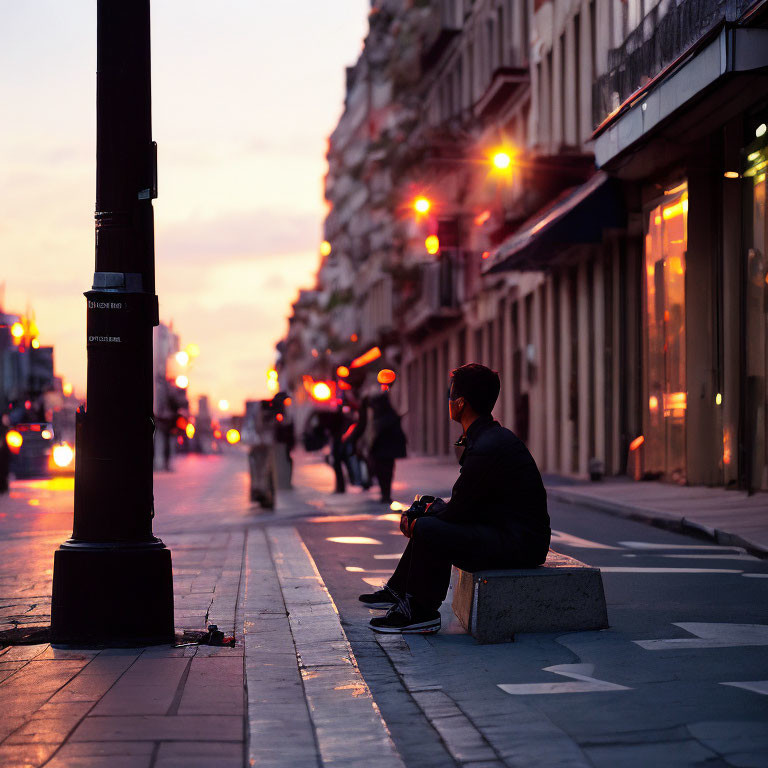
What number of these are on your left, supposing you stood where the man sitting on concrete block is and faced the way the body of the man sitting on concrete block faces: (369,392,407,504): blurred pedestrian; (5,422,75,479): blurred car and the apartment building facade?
0

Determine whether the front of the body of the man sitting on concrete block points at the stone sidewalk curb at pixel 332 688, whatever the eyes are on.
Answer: no

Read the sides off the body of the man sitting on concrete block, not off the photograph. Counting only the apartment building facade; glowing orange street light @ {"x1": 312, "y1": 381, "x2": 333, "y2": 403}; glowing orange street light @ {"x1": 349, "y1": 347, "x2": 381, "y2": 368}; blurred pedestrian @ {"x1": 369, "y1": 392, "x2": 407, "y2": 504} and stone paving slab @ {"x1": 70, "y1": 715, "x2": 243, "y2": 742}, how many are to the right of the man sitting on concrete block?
4

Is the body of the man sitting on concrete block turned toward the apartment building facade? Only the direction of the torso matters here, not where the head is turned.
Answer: no

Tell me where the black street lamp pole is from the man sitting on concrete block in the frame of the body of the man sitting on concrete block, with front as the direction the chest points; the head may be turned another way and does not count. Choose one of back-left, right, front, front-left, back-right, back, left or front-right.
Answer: front

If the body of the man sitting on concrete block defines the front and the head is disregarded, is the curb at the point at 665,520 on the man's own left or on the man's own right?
on the man's own right

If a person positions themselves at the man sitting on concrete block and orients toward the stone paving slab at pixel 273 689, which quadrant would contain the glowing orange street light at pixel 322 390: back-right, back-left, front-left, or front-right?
back-right

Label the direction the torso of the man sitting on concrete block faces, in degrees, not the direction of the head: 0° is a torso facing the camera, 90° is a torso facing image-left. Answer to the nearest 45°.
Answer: approximately 90°

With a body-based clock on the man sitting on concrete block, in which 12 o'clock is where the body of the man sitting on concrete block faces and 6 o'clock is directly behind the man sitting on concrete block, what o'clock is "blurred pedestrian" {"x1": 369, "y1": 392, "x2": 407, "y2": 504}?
The blurred pedestrian is roughly at 3 o'clock from the man sitting on concrete block.

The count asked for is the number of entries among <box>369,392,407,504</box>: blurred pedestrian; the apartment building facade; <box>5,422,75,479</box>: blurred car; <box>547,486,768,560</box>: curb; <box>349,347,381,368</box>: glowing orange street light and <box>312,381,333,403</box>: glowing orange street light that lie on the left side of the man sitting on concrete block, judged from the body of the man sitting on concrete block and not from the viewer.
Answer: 0

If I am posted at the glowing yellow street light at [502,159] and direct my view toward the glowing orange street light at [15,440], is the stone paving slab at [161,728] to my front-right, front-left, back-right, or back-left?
back-left

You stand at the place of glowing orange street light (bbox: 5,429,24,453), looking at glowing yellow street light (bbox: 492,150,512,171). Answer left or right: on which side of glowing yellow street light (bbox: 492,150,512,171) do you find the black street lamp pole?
right

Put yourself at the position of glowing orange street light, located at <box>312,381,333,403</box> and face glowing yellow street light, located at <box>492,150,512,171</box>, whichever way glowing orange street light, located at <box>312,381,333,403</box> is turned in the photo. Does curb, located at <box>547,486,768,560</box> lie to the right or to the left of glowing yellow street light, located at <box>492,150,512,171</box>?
right

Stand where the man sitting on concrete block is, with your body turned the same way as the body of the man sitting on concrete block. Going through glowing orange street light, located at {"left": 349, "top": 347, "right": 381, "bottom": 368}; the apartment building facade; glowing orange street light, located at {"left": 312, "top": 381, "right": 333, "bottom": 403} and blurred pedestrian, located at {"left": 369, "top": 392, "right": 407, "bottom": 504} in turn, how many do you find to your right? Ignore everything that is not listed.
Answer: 4

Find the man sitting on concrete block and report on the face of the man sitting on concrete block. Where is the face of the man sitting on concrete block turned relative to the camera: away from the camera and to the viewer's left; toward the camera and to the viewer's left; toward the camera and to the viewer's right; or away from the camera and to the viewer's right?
away from the camera and to the viewer's left
